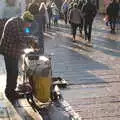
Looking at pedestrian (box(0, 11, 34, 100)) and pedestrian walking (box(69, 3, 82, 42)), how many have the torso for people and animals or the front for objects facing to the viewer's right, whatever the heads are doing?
1

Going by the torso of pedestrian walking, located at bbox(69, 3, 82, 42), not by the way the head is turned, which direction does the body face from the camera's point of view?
away from the camera

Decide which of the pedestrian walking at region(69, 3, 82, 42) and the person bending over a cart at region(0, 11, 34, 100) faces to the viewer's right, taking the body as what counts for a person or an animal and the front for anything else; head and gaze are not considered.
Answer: the person bending over a cart at region(0, 11, 34, 100)

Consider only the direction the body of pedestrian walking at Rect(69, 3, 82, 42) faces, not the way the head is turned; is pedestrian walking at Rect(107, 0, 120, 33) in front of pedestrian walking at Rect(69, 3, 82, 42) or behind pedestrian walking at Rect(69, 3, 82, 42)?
in front

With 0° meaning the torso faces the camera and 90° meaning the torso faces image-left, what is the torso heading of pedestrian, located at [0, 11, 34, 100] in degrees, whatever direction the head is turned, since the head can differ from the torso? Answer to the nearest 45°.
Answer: approximately 270°

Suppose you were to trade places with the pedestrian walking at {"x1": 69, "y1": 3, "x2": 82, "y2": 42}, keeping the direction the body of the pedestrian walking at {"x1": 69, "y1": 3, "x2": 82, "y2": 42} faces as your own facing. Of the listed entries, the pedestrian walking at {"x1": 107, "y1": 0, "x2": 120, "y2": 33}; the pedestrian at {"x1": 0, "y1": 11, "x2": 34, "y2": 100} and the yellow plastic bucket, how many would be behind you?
2
